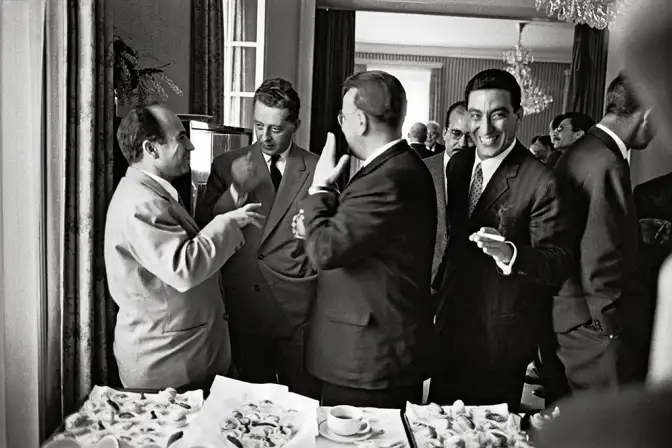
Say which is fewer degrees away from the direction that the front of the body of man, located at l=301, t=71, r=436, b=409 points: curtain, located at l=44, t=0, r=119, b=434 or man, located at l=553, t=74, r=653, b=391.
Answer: the curtain

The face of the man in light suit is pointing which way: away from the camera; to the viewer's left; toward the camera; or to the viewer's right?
to the viewer's right

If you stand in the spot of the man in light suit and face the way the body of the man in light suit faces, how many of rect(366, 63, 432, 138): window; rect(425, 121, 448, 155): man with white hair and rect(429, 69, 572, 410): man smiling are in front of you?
3

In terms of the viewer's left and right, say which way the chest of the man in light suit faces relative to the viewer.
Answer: facing to the right of the viewer

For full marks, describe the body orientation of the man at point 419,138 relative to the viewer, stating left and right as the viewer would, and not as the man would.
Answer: facing away from the viewer

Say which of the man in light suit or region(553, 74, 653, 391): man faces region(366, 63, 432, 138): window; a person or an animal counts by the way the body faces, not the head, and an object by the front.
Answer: the man in light suit

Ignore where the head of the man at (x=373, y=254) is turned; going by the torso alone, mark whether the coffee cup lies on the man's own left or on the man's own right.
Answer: on the man's own left

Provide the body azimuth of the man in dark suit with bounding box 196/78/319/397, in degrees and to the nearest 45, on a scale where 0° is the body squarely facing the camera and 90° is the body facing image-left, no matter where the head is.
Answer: approximately 0°
